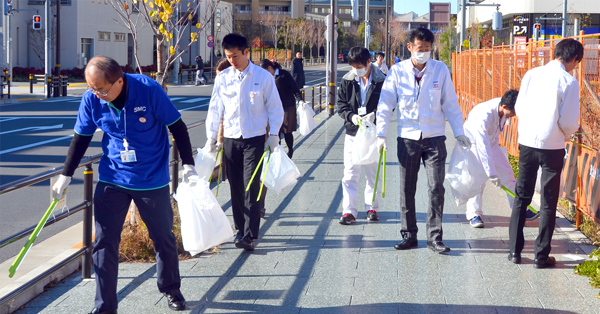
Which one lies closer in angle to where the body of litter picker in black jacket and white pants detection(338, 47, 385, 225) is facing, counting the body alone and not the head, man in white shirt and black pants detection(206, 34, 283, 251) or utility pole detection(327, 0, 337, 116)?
the man in white shirt and black pants

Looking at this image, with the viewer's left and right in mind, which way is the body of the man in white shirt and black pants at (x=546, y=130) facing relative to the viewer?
facing away from the viewer and to the right of the viewer

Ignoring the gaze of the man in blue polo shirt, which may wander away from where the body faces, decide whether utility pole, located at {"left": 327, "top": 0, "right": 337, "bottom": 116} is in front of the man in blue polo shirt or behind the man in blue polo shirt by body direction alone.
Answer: behind

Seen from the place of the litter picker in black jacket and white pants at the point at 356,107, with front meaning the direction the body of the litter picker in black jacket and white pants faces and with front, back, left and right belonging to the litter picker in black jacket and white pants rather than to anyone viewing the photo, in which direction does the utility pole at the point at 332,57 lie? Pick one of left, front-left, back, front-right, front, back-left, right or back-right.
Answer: back

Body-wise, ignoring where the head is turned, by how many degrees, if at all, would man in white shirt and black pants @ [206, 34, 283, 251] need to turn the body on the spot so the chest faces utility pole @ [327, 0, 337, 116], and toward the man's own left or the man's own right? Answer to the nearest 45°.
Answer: approximately 180°

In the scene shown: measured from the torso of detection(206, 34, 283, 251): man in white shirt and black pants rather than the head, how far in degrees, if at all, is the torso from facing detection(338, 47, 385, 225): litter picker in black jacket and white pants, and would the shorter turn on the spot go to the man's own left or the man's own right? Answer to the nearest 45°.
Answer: approximately 135° to the man's own left
